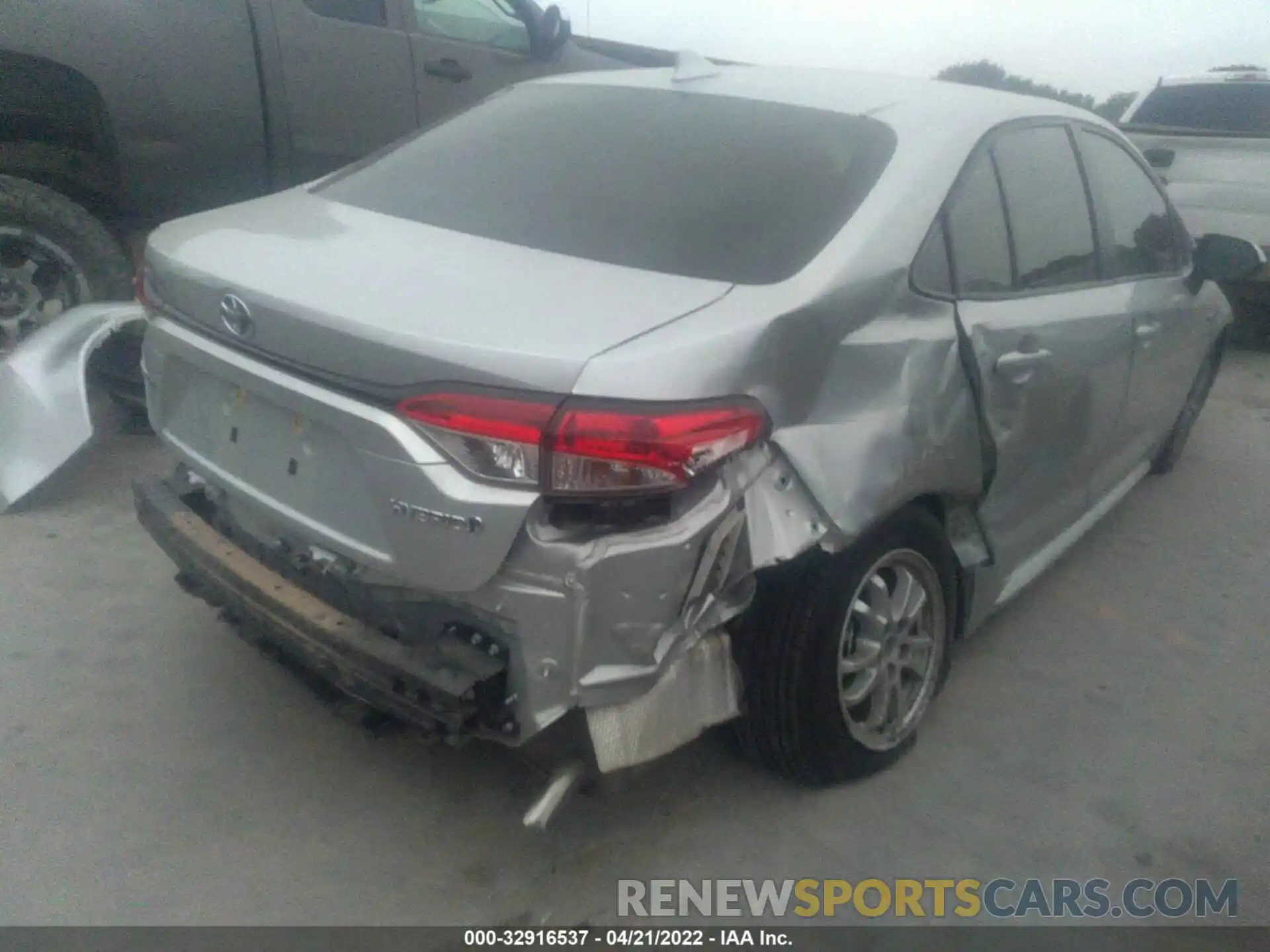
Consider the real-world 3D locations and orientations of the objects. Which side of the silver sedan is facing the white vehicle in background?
front

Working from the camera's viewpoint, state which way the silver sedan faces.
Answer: facing away from the viewer and to the right of the viewer

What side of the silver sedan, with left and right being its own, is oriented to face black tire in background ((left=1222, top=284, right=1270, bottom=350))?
front
